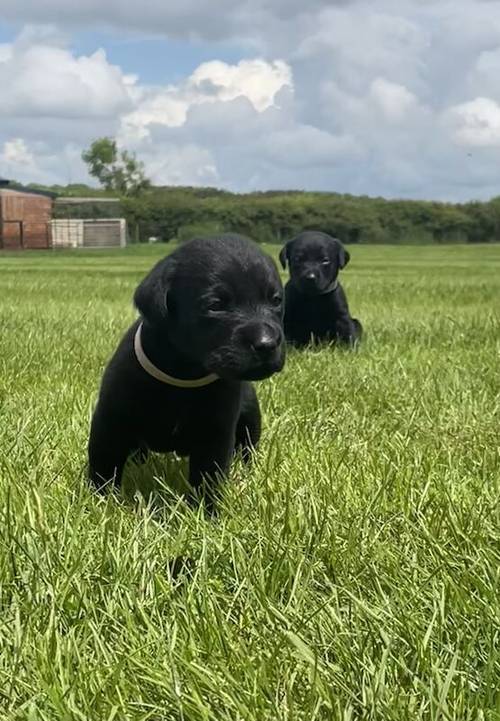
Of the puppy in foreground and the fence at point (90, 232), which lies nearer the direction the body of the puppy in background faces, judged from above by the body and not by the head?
the puppy in foreground

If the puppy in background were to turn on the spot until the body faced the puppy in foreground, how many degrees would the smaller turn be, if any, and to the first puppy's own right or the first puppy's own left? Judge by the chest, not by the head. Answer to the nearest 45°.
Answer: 0° — it already faces it

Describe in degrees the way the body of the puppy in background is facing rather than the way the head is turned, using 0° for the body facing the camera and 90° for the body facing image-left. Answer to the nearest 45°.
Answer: approximately 0°

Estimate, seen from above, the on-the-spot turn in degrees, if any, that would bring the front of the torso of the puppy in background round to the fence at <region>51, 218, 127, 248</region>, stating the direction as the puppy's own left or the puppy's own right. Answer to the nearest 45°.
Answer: approximately 180°

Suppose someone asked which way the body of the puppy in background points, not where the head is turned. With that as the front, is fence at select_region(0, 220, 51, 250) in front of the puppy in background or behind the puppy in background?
behind

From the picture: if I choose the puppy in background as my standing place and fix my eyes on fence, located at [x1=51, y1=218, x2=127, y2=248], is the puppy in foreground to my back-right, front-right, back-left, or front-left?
back-left
